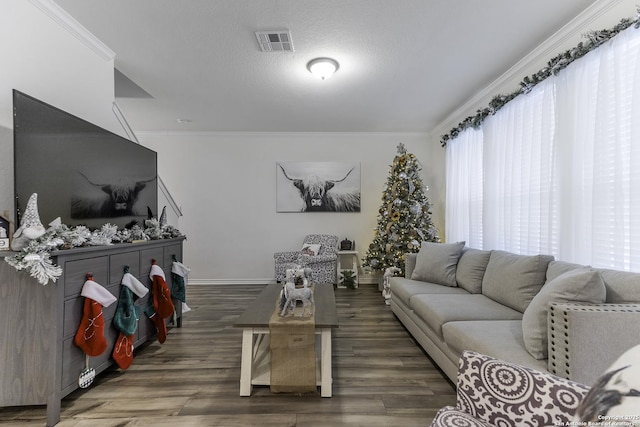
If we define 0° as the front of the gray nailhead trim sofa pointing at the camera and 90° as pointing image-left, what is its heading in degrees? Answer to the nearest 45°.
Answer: approximately 45°

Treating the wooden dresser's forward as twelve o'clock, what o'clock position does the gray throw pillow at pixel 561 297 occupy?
The gray throw pillow is roughly at 12 o'clock from the wooden dresser.

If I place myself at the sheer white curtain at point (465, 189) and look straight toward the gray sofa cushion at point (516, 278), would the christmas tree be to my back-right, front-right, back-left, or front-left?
back-right

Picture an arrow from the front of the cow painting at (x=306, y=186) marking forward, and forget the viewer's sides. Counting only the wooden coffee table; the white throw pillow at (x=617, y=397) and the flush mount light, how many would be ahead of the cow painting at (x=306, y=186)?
3

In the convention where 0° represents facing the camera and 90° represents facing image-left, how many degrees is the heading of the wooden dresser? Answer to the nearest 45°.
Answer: approximately 315°

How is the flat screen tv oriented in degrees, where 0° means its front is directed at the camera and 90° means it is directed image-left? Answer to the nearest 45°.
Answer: approximately 315°

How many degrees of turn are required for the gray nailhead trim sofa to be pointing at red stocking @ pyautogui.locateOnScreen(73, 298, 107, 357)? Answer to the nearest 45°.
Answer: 0° — it already faces it

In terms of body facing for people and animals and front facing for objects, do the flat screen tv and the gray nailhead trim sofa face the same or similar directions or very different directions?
very different directions

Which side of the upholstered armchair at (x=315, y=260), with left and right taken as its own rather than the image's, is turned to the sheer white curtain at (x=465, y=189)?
left

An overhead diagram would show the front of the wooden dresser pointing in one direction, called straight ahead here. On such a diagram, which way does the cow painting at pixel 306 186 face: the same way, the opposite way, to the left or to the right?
to the right
